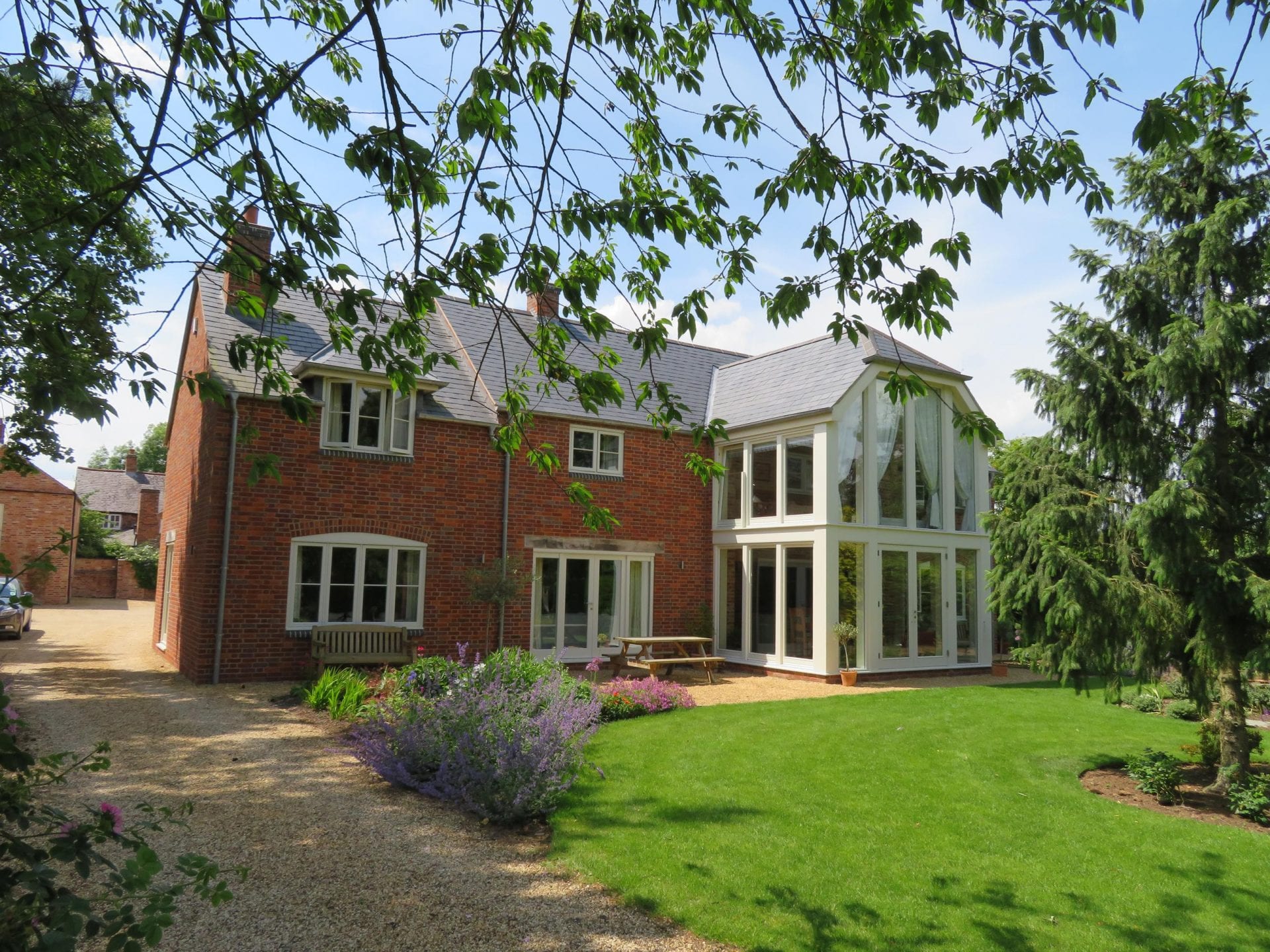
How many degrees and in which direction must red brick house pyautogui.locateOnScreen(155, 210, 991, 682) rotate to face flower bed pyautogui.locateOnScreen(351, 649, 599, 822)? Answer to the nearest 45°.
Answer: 0° — it already faces it

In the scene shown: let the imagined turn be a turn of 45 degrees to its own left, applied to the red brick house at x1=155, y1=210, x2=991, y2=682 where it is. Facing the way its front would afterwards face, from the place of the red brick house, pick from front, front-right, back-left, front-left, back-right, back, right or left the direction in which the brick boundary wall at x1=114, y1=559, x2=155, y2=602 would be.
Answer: back

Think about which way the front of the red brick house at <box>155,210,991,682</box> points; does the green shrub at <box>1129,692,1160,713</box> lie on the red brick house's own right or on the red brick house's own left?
on the red brick house's own left

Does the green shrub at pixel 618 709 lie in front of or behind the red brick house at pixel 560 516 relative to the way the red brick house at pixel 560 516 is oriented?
in front

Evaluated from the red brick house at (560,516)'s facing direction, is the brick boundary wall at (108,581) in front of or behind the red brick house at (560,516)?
behind

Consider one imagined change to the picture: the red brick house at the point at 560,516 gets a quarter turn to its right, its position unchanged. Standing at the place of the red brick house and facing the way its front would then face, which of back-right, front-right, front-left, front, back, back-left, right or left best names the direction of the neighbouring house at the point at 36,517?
front-right

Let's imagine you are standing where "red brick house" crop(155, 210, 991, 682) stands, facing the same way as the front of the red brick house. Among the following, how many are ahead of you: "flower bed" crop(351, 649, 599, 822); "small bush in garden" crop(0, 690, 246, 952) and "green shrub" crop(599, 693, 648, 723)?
3

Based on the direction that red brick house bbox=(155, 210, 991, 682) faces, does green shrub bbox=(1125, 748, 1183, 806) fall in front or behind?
in front

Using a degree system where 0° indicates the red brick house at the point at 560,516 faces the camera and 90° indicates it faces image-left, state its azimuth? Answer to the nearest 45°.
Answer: approximately 0°

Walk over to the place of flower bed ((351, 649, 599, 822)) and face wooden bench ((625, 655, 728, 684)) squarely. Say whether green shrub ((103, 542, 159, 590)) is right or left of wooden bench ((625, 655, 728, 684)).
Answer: left

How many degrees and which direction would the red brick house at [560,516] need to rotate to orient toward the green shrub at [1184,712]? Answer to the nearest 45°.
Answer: approximately 45° to its left

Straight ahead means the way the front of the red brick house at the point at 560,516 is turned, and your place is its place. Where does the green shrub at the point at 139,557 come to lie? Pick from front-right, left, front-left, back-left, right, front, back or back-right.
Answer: back-right

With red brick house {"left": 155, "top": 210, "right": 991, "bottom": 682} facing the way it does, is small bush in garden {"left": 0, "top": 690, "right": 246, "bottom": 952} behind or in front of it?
in front
